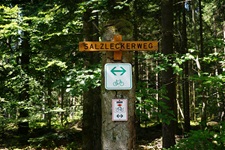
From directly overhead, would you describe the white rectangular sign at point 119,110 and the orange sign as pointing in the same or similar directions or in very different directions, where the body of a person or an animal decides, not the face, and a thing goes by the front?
same or similar directions

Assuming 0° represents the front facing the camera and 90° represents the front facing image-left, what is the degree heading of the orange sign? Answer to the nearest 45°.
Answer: approximately 0°

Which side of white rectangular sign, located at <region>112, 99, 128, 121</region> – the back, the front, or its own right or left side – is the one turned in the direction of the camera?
front

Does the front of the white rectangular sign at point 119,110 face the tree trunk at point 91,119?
no

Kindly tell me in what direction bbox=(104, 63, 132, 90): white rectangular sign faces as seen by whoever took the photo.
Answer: facing the viewer

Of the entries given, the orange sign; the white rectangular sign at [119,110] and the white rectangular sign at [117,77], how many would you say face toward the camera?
3

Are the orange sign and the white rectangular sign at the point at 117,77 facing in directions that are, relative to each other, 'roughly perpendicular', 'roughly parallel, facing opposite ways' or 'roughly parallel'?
roughly parallel

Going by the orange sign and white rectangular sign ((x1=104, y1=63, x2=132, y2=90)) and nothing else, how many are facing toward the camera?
2
